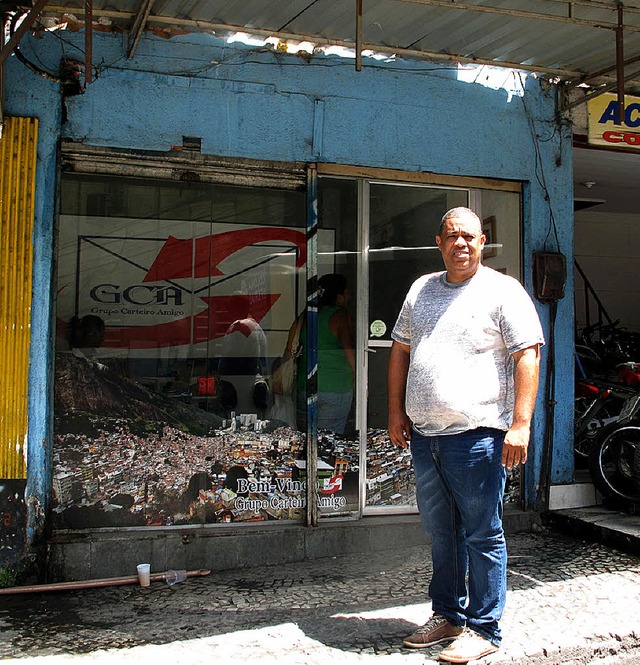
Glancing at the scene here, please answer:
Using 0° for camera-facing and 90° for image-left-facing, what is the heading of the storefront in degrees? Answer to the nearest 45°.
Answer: approximately 0°

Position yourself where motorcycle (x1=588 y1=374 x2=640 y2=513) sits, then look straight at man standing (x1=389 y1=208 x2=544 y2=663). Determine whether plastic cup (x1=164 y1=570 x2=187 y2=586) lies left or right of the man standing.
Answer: right

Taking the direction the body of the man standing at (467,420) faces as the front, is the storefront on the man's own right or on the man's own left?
on the man's own right

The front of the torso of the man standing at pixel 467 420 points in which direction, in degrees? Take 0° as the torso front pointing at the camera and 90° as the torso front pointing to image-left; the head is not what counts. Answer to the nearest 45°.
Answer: approximately 45°

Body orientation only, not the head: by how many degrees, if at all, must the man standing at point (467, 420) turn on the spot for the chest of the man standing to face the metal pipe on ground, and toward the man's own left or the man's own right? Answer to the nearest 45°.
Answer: approximately 45° to the man's own right

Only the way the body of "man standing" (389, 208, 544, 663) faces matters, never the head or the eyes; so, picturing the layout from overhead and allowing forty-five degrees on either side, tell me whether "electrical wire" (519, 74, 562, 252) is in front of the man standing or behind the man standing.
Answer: behind

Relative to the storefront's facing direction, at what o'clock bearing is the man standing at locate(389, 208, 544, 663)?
The man standing is roughly at 11 o'clock from the storefront.
